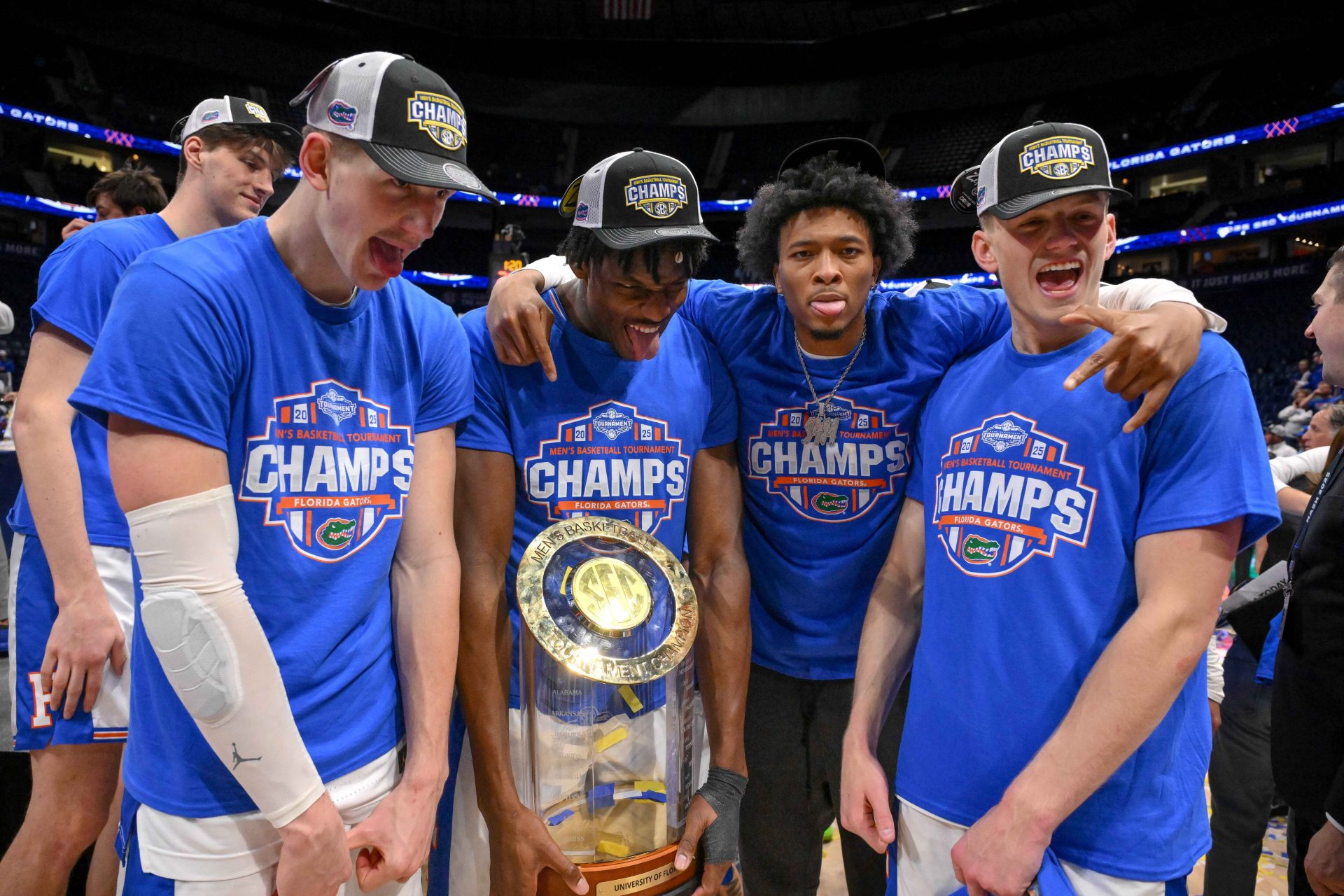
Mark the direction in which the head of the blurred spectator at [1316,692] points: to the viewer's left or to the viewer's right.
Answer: to the viewer's left

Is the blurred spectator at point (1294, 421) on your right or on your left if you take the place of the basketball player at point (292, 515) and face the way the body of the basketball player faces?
on your left

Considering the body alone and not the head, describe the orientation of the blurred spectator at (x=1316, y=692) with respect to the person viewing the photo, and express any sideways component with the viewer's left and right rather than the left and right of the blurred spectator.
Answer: facing to the left of the viewer

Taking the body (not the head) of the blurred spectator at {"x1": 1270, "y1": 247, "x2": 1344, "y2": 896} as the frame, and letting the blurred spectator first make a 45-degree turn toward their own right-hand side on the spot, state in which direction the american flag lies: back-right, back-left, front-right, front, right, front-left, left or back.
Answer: front

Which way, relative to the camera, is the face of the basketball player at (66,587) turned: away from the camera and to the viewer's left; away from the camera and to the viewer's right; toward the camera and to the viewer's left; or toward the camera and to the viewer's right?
toward the camera and to the viewer's right

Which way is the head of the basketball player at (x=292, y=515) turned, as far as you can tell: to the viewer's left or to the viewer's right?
to the viewer's right

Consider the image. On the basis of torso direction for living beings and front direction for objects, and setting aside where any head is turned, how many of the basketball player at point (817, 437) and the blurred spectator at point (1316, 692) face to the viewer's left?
1

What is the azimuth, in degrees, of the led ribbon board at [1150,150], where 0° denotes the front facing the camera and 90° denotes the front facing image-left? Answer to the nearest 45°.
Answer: approximately 0°

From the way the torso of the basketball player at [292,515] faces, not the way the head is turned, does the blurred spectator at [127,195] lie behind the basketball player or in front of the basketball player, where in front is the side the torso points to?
behind

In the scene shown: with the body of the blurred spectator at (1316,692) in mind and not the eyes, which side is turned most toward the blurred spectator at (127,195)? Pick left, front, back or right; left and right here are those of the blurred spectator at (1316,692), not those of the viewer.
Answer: front

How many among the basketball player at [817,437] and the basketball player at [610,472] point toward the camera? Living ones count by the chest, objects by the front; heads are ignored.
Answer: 2
